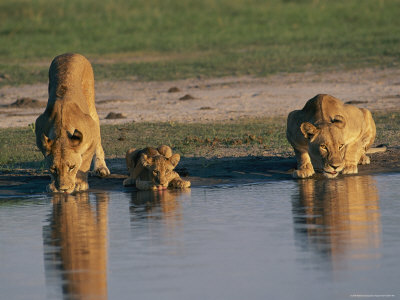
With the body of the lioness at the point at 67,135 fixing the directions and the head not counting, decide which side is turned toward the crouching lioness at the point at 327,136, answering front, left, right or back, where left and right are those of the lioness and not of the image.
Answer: left

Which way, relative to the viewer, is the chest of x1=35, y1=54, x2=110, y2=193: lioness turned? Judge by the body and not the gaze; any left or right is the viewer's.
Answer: facing the viewer

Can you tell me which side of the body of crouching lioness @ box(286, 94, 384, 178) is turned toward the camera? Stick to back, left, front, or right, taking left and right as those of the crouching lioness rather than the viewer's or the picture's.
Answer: front

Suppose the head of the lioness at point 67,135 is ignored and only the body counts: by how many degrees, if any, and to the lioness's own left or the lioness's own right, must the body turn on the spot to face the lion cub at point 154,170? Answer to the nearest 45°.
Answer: approximately 90° to the lioness's own left

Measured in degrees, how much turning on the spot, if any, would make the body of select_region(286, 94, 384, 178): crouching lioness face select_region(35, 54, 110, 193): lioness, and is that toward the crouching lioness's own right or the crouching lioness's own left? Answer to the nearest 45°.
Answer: approximately 90° to the crouching lioness's own right

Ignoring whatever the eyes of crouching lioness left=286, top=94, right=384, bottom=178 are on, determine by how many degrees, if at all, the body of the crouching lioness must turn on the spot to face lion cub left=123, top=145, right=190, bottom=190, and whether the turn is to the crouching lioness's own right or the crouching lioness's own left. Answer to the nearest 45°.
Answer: approximately 90° to the crouching lioness's own right

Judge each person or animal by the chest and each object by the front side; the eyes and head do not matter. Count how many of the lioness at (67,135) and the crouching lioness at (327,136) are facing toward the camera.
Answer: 2
